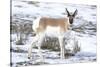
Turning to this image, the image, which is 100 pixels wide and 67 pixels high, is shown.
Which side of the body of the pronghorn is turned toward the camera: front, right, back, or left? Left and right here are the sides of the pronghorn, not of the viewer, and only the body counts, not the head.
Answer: right
